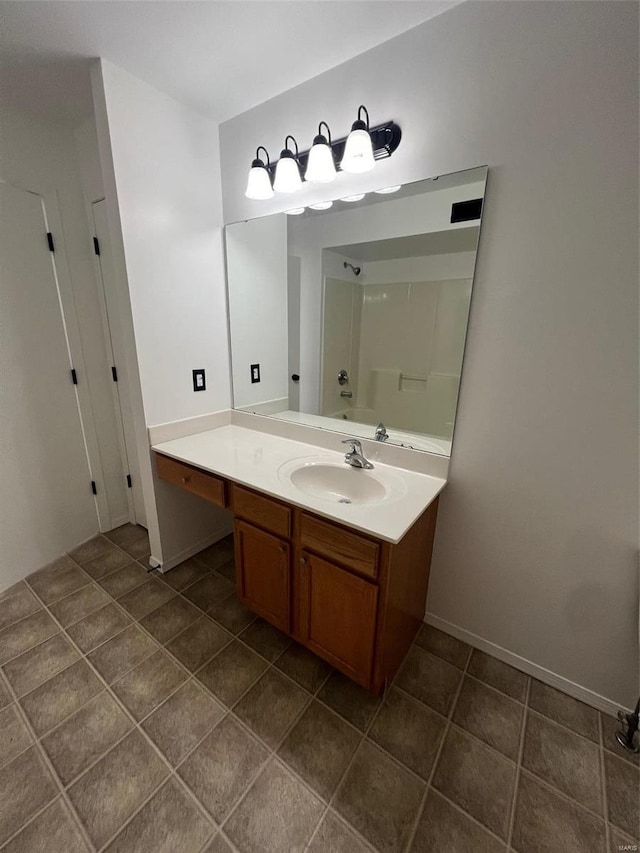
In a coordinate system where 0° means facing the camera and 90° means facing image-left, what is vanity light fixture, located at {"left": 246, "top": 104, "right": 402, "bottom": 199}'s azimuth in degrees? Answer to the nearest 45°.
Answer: approximately 45°

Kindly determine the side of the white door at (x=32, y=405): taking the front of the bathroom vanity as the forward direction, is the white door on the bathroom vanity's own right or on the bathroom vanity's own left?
on the bathroom vanity's own right

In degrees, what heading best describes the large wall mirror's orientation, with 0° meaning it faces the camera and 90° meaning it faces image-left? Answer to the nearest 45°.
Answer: approximately 45°

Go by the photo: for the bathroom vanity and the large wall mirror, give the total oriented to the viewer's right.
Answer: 0

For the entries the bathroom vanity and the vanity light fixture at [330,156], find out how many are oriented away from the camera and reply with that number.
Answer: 0
